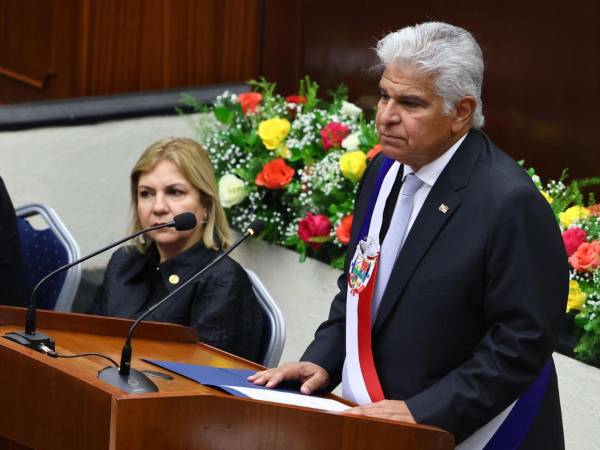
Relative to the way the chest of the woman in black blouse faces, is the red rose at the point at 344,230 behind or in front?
behind

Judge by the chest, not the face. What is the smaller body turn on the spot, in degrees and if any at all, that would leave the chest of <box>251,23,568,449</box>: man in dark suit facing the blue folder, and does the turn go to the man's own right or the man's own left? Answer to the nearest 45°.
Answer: approximately 45° to the man's own right

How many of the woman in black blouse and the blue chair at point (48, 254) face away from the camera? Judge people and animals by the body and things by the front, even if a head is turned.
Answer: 0

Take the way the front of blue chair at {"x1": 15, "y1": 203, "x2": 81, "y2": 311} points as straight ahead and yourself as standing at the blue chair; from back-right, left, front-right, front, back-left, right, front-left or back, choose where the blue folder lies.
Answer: front-left

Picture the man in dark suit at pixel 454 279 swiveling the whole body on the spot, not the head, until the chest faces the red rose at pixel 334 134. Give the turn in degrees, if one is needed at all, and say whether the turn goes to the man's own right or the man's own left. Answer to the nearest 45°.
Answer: approximately 135° to the man's own right

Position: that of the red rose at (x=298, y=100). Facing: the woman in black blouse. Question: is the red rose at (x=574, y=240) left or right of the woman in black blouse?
left

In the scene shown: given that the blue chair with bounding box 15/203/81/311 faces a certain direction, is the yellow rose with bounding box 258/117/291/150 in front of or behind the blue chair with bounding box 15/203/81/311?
behind

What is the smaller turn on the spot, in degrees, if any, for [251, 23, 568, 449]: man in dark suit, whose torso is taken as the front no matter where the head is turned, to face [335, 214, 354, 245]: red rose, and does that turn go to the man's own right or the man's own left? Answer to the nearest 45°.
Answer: approximately 135° to the man's own right

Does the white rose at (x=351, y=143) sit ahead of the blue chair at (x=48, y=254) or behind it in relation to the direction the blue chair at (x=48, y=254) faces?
behind

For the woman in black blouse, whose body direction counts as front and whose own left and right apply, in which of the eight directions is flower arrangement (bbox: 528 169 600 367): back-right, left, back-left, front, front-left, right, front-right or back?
back-left
